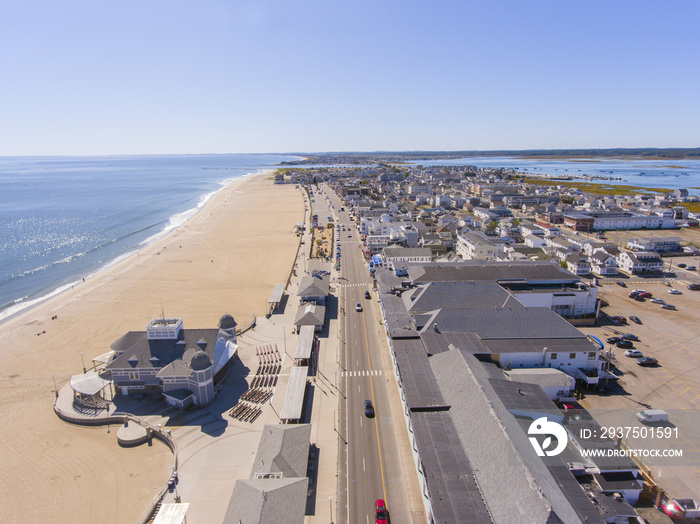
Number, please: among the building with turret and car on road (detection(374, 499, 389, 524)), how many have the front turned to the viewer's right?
1

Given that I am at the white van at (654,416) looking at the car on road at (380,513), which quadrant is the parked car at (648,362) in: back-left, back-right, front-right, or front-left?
back-right

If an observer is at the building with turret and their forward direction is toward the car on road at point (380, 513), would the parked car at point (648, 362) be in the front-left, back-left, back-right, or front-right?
front-left

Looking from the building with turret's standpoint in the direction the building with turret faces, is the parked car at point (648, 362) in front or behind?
in front

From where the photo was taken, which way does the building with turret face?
to the viewer's right

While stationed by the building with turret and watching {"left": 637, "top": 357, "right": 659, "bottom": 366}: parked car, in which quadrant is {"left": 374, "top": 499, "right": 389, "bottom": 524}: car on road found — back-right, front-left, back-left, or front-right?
front-right

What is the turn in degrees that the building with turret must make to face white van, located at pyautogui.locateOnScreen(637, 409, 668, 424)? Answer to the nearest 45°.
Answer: approximately 45° to its right
